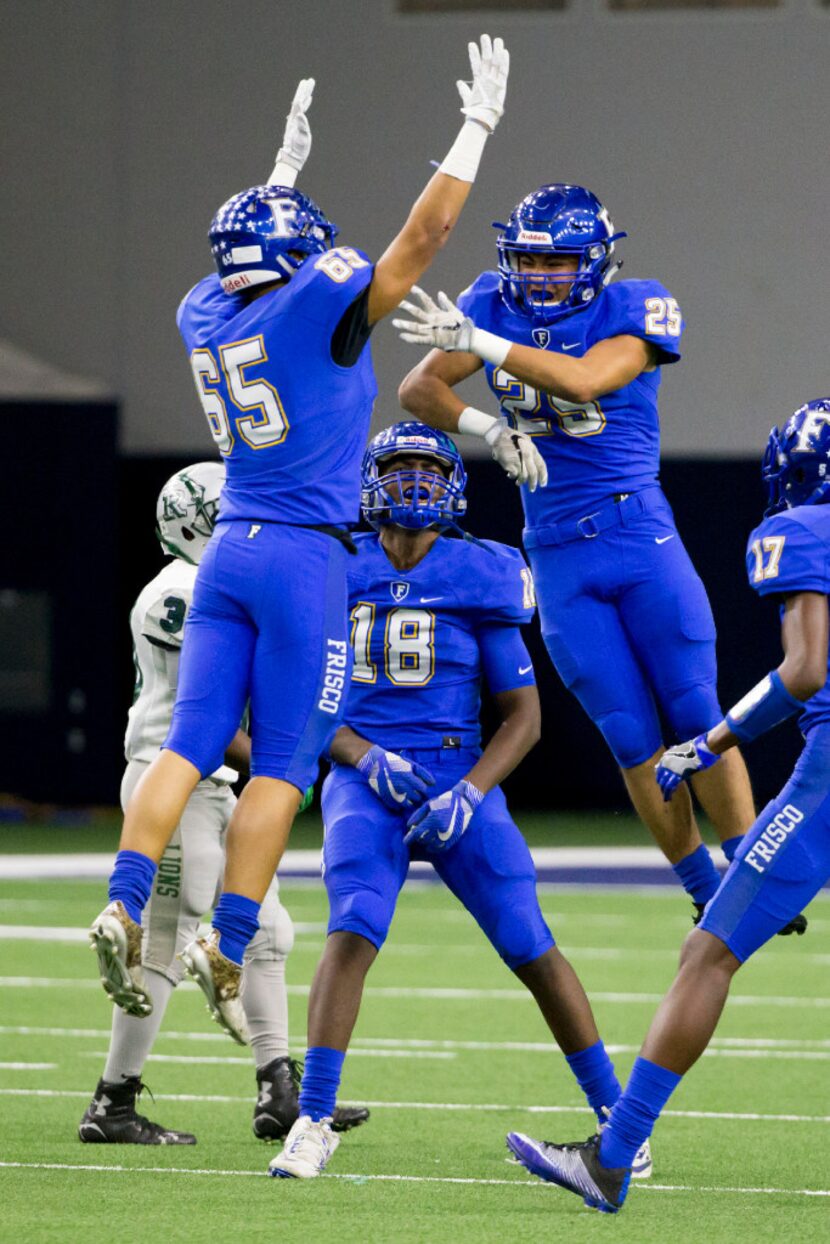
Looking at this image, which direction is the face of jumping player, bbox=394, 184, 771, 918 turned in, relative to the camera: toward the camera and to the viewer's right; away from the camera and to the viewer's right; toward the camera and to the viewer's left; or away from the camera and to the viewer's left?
toward the camera and to the viewer's left

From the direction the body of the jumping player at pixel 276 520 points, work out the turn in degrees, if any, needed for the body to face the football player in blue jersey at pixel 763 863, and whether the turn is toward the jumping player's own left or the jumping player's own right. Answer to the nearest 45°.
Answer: approximately 90° to the jumping player's own right

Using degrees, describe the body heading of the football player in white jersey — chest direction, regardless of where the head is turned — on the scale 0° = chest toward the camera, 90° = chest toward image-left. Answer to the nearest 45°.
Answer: approximately 270°

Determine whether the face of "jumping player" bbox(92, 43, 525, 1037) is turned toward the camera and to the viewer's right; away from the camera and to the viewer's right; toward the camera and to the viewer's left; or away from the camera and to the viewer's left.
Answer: away from the camera and to the viewer's right

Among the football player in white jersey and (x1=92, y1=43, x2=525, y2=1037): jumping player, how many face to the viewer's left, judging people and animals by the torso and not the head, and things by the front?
0

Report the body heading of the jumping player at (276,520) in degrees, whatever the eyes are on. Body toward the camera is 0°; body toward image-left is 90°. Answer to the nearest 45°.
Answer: approximately 225°

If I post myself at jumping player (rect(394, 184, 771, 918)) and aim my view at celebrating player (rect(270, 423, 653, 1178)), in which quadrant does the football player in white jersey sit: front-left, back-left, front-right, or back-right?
front-right

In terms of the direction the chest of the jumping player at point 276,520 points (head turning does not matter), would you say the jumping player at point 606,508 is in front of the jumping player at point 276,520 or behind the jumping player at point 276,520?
in front
